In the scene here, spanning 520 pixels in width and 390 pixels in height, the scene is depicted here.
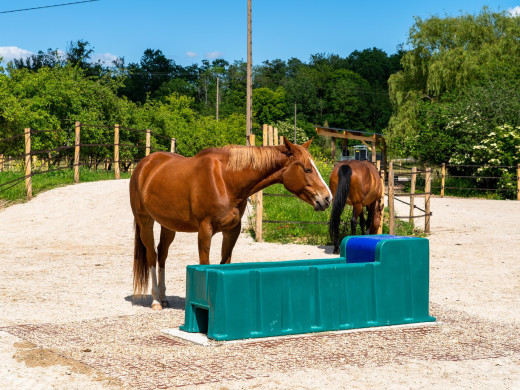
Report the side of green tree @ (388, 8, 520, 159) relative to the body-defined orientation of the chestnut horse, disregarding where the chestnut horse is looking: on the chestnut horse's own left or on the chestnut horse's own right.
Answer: on the chestnut horse's own left

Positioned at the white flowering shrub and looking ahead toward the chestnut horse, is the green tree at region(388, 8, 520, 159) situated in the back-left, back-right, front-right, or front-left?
back-right

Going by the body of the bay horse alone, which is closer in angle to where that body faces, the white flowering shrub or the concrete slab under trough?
the white flowering shrub

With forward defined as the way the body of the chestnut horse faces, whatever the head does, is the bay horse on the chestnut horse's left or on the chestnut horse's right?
on the chestnut horse's left

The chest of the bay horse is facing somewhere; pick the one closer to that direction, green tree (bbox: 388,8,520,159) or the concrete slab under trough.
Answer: the green tree

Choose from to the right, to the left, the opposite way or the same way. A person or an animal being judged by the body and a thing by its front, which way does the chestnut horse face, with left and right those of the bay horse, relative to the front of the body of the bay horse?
to the right

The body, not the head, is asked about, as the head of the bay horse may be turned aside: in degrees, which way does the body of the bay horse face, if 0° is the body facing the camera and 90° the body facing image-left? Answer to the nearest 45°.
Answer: approximately 225°

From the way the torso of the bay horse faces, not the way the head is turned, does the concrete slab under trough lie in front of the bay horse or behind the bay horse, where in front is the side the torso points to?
behind

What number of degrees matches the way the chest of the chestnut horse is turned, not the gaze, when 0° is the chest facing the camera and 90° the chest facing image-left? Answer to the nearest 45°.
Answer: approximately 315°
